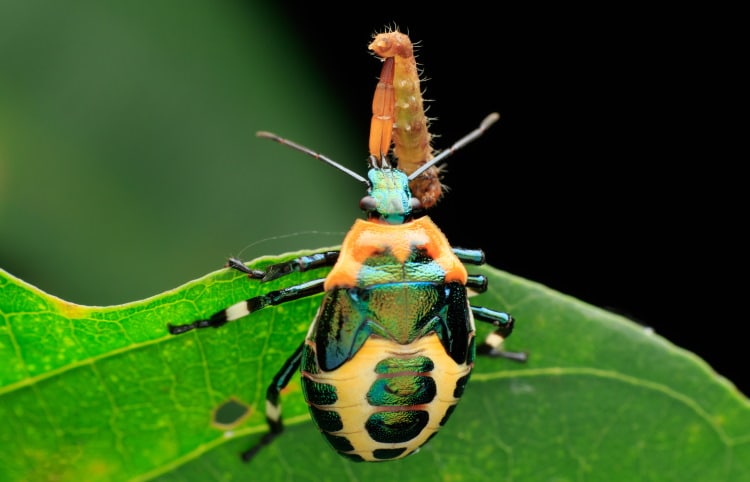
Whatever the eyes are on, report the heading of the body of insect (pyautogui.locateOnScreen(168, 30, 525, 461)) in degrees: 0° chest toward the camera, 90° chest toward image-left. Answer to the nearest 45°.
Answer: approximately 180°
